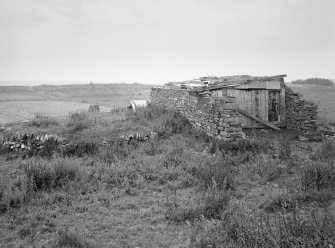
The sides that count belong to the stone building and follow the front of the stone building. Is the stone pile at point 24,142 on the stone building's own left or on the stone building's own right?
on the stone building's own right

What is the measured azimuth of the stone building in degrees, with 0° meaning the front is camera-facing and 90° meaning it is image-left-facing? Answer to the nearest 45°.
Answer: approximately 315°

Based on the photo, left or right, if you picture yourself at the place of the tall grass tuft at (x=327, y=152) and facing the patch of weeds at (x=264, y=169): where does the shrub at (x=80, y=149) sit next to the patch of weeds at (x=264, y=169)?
right

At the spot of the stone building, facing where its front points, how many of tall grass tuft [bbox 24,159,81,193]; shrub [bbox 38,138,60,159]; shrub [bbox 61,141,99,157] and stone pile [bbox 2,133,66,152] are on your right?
4

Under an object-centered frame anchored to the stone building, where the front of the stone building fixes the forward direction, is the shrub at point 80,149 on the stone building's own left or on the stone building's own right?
on the stone building's own right

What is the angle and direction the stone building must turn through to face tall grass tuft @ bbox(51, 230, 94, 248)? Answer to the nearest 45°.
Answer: approximately 45° to its right

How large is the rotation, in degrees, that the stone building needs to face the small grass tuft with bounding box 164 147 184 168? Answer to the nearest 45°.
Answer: approximately 90° to its right

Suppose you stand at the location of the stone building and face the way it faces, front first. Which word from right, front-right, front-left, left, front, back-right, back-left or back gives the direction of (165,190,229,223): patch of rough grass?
front-right

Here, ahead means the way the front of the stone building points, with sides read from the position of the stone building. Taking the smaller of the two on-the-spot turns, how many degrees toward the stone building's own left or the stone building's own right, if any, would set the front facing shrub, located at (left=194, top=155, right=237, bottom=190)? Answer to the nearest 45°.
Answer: approximately 45° to the stone building's own right
